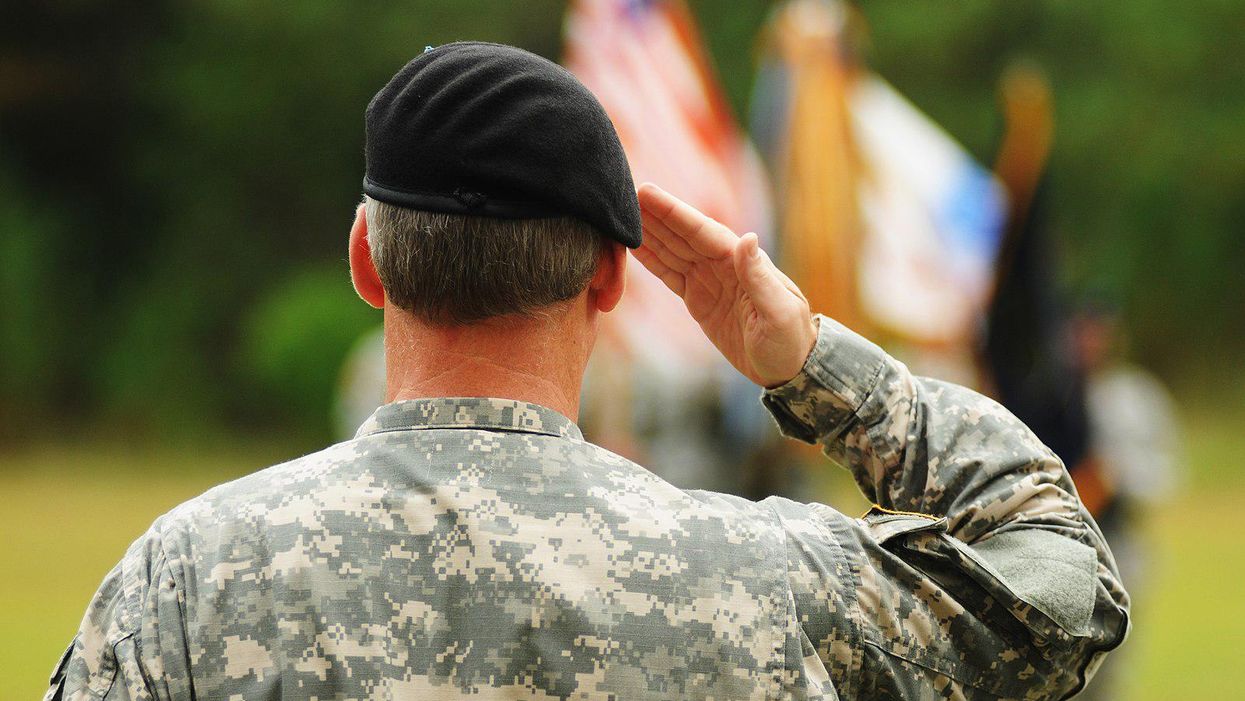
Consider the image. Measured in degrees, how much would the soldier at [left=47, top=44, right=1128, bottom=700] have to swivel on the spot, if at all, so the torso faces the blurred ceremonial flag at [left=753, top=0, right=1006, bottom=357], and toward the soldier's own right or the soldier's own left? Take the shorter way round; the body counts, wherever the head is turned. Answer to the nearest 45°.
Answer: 0° — they already face it

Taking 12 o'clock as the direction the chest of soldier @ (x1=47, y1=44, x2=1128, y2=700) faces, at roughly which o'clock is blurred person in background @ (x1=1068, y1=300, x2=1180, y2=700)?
The blurred person in background is roughly at 1 o'clock from the soldier.

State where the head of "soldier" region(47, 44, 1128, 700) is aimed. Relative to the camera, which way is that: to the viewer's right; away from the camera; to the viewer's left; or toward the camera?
away from the camera

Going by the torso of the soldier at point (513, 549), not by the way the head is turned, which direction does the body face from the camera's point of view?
away from the camera

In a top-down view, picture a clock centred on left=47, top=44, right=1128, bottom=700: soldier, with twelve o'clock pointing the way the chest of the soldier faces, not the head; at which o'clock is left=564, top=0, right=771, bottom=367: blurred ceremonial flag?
The blurred ceremonial flag is roughly at 12 o'clock from the soldier.

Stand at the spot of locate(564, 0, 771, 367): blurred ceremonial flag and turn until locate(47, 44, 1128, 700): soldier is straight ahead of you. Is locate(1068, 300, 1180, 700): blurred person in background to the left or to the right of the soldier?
left
